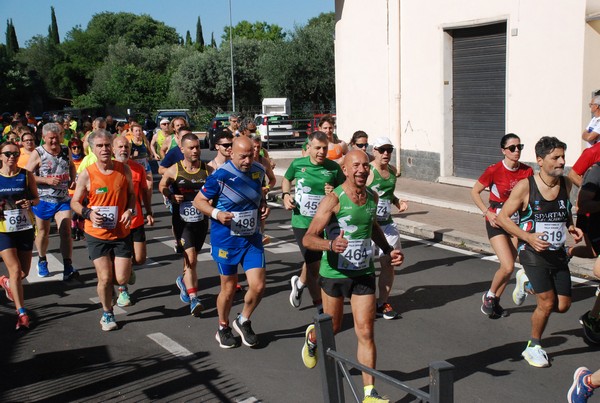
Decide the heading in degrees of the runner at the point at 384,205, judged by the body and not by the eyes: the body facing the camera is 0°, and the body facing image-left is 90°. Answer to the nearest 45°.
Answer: approximately 315°

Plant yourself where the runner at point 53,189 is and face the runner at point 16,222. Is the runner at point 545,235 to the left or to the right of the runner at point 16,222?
left

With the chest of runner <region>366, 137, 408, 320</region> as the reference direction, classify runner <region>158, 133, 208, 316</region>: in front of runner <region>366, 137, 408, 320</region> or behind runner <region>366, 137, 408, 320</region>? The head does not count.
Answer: behind

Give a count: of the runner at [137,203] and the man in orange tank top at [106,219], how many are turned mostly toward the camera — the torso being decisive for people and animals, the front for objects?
2

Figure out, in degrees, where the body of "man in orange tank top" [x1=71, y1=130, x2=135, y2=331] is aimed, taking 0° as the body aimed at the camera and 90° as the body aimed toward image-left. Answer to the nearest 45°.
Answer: approximately 0°

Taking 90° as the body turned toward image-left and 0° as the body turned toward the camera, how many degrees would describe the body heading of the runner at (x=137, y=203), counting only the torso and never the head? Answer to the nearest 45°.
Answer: approximately 0°
